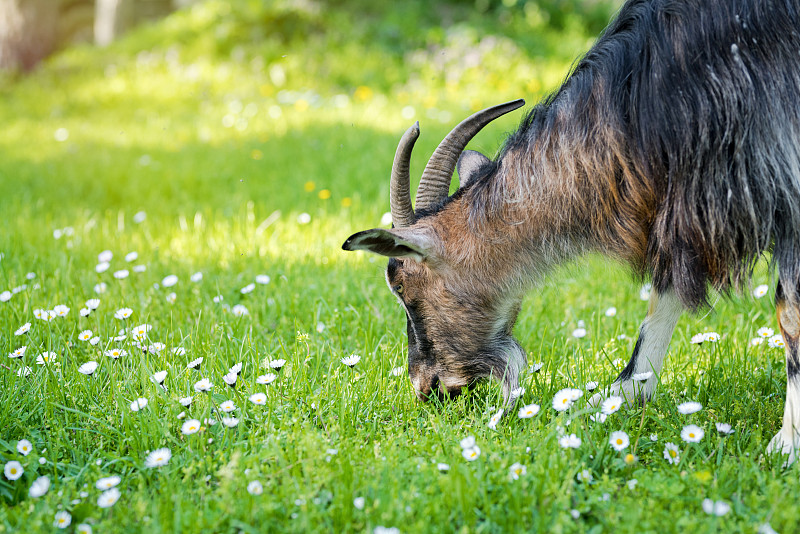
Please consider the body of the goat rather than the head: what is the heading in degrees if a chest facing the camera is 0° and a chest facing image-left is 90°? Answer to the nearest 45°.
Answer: approximately 90°

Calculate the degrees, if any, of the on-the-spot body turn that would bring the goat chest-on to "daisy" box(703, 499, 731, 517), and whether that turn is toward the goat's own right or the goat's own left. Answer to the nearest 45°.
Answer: approximately 90° to the goat's own left

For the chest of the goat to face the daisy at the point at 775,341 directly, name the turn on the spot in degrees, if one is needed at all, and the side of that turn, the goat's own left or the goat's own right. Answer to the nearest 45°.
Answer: approximately 135° to the goat's own right

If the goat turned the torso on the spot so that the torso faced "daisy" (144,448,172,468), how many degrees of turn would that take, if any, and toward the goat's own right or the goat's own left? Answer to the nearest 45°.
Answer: approximately 45° to the goat's own left

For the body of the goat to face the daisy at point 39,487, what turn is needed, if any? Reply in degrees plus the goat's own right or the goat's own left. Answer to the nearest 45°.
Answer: approximately 45° to the goat's own left

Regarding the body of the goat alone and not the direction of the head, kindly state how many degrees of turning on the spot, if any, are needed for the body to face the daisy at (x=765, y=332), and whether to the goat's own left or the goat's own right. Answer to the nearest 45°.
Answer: approximately 135° to the goat's own right

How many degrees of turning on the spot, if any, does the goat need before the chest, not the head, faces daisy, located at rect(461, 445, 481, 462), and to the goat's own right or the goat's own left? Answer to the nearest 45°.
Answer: approximately 90° to the goat's own left

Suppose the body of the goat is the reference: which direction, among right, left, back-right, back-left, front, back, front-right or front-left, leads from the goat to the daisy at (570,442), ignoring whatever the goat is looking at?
left

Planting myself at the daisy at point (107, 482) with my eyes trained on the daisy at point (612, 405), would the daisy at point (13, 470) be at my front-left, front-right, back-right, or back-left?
back-left
